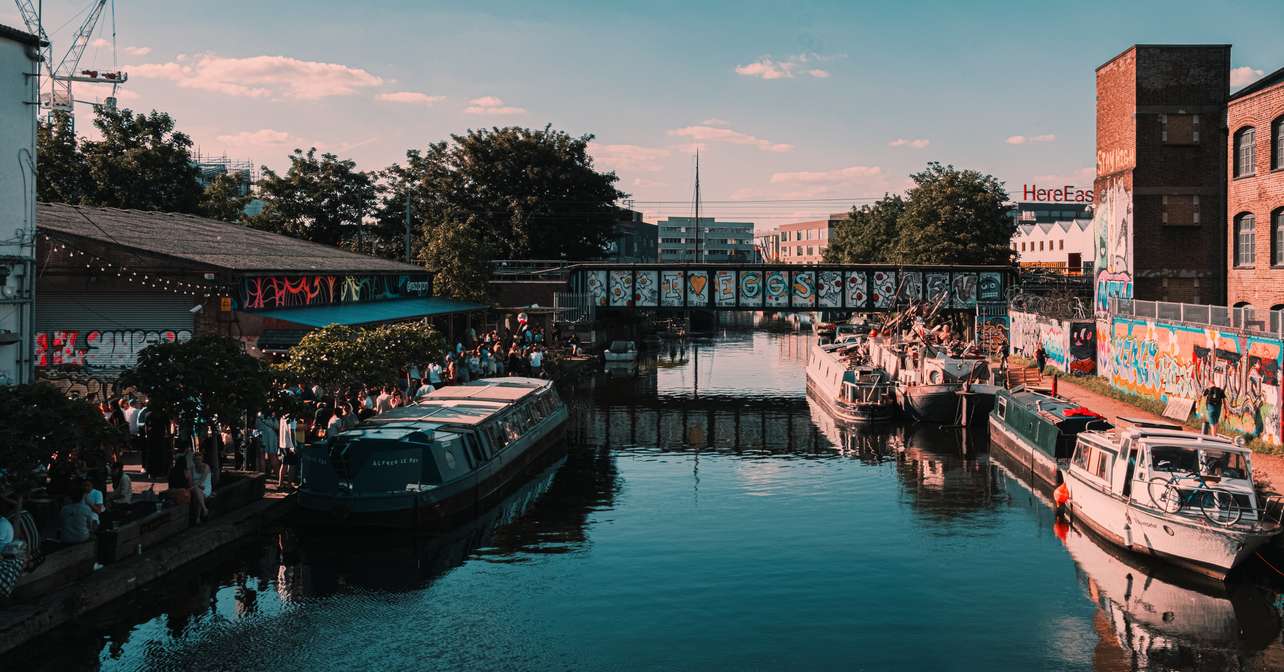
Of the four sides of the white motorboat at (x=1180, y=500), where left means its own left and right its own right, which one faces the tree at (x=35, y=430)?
right

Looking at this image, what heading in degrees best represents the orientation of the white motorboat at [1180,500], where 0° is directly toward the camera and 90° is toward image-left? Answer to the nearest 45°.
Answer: approximately 315°

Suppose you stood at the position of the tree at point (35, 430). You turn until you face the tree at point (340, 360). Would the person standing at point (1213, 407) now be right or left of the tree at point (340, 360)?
right

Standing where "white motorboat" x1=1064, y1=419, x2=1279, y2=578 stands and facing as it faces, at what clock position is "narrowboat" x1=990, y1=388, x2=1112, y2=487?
The narrowboat is roughly at 7 o'clock from the white motorboat.

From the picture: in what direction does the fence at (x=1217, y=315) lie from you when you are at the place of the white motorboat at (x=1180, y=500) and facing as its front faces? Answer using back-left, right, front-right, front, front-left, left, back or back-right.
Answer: back-left
